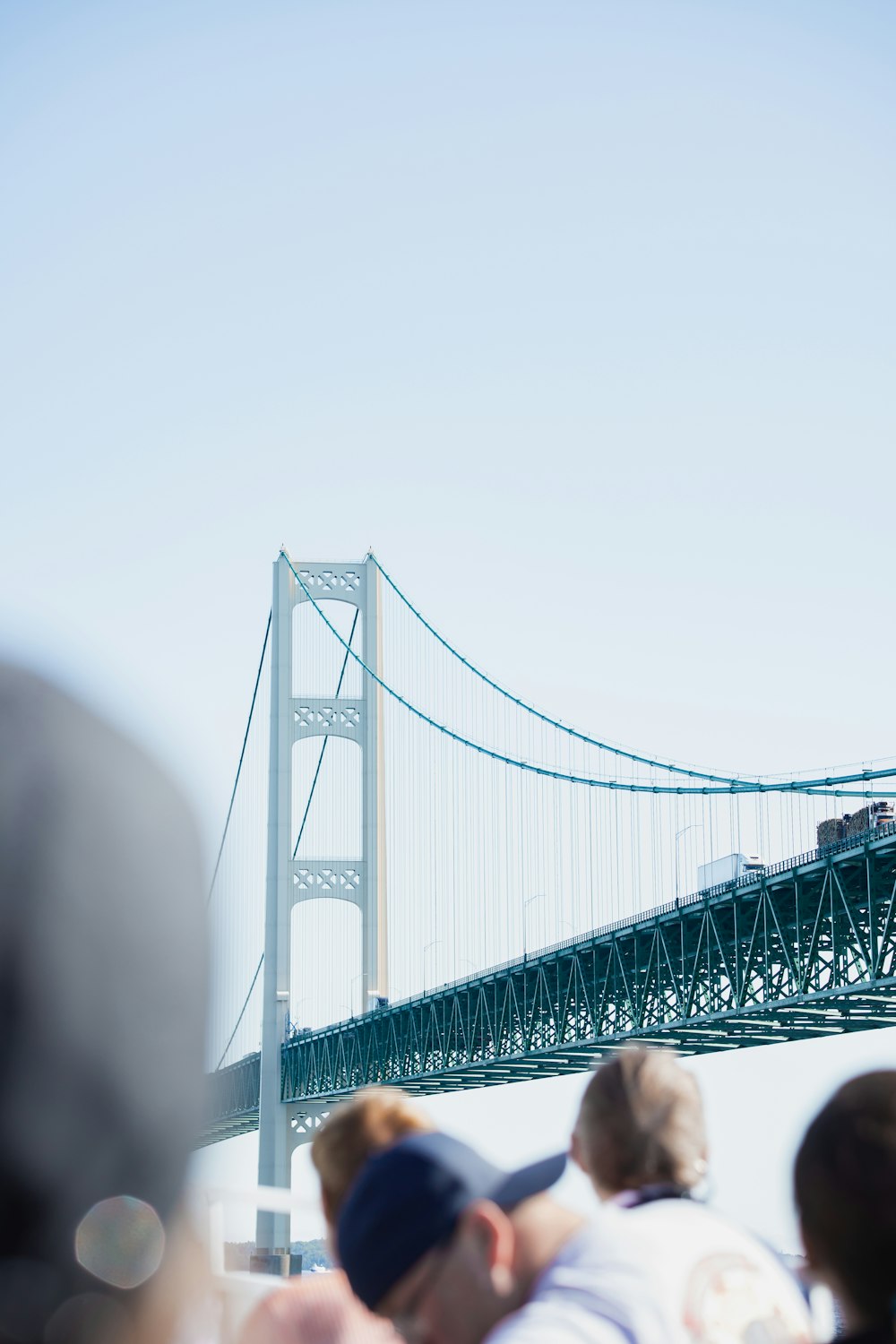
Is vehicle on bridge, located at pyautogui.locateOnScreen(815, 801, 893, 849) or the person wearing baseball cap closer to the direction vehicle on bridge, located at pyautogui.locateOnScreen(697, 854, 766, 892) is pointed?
the vehicle on bridge

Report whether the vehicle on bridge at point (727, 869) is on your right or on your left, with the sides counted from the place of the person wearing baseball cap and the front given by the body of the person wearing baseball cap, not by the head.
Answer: on your right

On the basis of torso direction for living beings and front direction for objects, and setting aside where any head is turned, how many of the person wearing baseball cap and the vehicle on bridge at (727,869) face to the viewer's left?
1

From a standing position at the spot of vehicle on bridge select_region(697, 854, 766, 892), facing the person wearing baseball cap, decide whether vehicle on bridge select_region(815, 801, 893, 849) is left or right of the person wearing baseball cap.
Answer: left

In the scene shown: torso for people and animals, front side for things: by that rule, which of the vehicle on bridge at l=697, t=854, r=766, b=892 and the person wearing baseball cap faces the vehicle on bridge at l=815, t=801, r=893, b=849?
the vehicle on bridge at l=697, t=854, r=766, b=892
